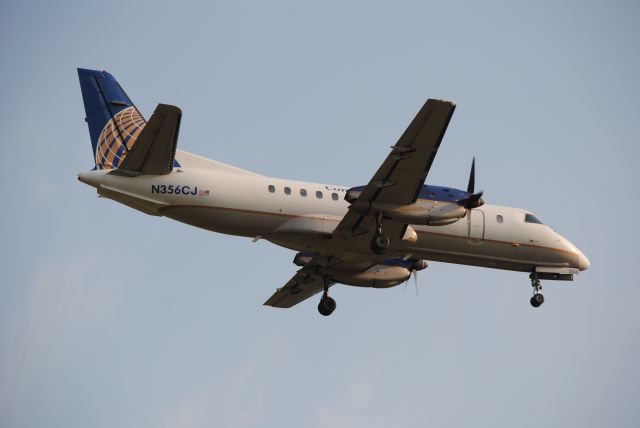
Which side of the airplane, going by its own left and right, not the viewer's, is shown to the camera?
right
